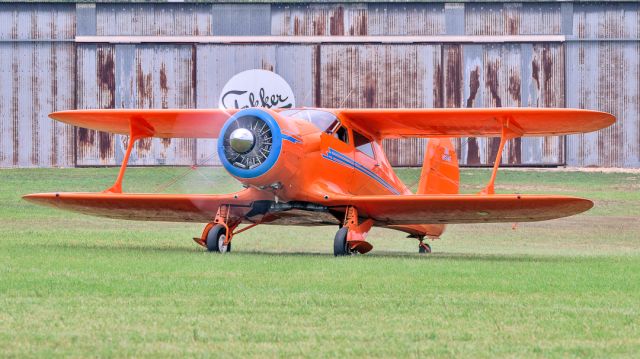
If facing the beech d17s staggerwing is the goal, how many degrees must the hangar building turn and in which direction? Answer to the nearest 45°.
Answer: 0° — it already faces it

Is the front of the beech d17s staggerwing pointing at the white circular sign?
no

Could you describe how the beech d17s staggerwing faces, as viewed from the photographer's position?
facing the viewer and to the left of the viewer

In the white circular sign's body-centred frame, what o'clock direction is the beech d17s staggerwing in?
The beech d17s staggerwing is roughly at 12 o'clock from the white circular sign.

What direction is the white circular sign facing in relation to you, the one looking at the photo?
facing the viewer

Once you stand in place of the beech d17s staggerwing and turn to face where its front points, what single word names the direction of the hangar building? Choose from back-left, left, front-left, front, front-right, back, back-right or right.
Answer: back-right
